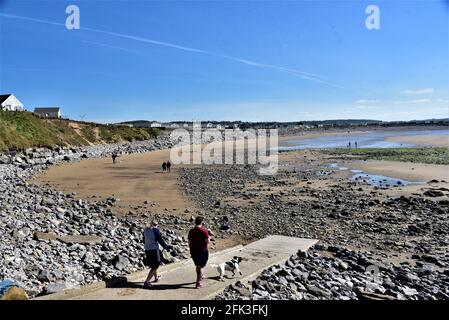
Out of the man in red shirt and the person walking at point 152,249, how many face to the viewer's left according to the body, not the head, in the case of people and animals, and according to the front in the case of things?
0

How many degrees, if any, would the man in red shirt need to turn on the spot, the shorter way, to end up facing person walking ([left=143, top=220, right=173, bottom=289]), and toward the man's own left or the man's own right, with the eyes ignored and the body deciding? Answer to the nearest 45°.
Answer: approximately 90° to the man's own left

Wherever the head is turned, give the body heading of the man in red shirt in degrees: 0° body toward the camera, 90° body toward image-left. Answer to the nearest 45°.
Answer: approximately 180°

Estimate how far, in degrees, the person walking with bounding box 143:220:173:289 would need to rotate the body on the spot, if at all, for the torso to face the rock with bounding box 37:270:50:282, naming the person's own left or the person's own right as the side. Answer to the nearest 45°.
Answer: approximately 135° to the person's own left

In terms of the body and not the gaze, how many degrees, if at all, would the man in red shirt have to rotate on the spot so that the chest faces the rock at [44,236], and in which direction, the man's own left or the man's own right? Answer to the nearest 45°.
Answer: approximately 45° to the man's own left

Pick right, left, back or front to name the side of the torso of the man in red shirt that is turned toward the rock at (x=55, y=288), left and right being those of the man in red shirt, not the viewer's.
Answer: left

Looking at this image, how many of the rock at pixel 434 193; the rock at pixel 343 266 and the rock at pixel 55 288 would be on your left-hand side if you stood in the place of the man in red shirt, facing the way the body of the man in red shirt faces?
1

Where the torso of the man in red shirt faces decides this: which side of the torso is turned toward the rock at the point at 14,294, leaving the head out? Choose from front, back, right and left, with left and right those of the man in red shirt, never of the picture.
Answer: left

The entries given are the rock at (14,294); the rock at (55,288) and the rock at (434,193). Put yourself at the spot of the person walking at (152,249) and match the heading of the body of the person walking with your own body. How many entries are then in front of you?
1

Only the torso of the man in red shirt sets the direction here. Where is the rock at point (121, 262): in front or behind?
in front

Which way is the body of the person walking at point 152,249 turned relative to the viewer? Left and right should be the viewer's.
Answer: facing away from the viewer and to the right of the viewer
